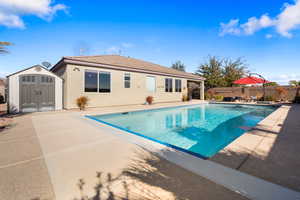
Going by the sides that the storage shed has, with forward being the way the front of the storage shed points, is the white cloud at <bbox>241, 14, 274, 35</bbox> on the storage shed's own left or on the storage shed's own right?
on the storage shed's own left

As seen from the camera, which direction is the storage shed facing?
toward the camera

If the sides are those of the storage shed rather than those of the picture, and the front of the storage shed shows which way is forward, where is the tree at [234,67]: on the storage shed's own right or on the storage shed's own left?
on the storage shed's own left

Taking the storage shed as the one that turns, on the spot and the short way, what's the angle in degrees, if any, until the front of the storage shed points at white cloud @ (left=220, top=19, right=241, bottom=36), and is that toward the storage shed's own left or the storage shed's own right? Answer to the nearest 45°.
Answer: approximately 90° to the storage shed's own left

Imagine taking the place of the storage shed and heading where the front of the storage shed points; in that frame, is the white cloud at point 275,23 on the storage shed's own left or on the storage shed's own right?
on the storage shed's own left

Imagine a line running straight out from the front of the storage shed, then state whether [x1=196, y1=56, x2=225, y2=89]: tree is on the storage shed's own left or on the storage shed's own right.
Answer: on the storage shed's own left

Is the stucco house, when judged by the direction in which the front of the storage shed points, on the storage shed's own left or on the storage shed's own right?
on the storage shed's own left
